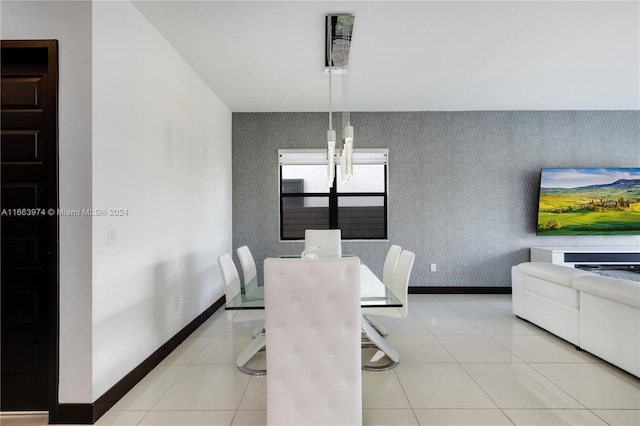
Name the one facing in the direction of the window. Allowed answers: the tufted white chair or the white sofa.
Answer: the tufted white chair

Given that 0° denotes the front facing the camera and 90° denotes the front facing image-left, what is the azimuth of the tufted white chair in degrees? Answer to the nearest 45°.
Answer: approximately 180°

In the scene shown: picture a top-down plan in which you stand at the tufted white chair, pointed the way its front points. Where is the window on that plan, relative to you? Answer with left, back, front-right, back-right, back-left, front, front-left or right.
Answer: front

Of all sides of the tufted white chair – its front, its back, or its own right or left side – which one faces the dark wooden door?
left

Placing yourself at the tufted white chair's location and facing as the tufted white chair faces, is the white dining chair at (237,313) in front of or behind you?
in front

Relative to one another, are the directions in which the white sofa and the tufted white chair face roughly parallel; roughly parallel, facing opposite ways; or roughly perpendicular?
roughly perpendicular
